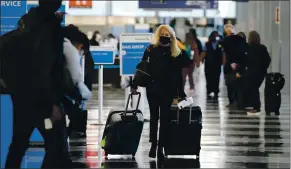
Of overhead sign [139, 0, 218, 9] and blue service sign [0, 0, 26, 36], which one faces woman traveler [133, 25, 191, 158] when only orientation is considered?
the overhead sign

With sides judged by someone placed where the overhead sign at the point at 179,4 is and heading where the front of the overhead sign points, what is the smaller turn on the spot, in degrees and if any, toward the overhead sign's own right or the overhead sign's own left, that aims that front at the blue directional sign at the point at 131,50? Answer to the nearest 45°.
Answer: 0° — it already faces it

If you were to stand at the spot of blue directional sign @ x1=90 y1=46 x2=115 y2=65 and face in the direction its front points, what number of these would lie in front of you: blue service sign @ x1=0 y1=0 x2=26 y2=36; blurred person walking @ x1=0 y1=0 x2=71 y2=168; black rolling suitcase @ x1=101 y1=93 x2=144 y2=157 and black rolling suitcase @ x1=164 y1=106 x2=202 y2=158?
4

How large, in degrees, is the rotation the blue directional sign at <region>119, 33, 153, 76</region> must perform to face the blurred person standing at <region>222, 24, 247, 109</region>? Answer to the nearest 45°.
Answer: approximately 135° to its left

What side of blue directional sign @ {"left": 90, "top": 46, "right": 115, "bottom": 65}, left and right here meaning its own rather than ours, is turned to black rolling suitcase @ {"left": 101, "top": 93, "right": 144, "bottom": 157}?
front

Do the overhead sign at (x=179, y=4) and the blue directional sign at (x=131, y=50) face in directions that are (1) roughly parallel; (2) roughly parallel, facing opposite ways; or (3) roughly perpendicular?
roughly parallel

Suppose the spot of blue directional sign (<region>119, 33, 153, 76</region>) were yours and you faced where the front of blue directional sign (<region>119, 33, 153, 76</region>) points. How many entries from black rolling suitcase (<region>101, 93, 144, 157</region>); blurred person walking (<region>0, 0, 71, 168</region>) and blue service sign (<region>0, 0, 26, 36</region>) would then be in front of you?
3

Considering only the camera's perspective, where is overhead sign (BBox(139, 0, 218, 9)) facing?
facing the viewer

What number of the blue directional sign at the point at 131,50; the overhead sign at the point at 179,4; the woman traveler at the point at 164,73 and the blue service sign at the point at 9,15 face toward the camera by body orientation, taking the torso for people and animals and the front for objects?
4

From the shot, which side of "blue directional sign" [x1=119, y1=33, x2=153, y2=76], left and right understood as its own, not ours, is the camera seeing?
front

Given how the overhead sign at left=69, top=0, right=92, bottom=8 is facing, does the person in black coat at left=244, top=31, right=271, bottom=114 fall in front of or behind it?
in front

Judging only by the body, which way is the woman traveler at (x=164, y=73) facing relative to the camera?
toward the camera

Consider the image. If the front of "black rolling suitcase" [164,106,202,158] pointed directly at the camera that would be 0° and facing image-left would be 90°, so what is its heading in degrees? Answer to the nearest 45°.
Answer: approximately 0°

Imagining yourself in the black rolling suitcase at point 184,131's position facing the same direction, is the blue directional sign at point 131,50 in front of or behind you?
behind

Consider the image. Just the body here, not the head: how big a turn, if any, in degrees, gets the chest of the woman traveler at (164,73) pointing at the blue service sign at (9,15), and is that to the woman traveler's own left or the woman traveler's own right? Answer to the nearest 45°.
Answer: approximately 45° to the woman traveler's own right

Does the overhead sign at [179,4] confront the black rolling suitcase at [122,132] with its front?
yes
